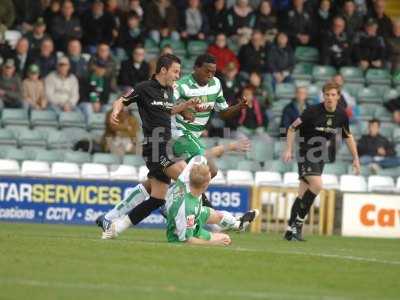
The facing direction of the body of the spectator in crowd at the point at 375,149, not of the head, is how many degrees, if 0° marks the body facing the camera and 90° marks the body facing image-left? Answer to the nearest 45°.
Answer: approximately 0°

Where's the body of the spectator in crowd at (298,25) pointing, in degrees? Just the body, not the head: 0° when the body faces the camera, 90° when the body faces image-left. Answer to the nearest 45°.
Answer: approximately 0°

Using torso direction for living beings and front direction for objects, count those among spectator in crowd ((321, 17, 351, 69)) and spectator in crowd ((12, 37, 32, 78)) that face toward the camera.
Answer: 2

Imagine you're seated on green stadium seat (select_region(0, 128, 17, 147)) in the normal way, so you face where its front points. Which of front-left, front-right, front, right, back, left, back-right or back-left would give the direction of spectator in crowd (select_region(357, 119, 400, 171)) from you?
left

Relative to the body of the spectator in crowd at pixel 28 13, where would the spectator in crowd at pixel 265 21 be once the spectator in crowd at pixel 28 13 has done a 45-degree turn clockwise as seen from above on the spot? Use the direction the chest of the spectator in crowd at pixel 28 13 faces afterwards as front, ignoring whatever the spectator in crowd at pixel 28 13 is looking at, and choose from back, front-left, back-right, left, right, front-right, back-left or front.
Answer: back-left
